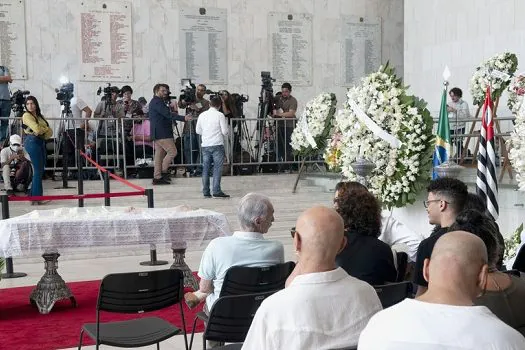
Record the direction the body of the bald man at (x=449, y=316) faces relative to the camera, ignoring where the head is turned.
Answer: away from the camera

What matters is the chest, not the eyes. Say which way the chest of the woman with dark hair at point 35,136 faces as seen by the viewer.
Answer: to the viewer's right

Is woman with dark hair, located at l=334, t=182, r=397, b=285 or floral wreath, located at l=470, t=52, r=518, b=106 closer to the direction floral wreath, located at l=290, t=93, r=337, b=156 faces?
the woman with dark hair

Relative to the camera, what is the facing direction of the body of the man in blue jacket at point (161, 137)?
to the viewer's right

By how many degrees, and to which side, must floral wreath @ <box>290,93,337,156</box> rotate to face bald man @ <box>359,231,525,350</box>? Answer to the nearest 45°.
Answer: approximately 45° to its left

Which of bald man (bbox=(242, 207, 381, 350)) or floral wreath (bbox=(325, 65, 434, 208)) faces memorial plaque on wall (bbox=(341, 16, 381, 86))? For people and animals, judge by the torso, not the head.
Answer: the bald man

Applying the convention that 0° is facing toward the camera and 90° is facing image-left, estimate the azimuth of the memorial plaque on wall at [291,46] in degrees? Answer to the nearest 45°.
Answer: approximately 0°

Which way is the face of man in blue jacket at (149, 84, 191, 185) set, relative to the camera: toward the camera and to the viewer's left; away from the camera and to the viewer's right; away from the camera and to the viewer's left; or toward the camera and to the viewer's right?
toward the camera and to the viewer's right

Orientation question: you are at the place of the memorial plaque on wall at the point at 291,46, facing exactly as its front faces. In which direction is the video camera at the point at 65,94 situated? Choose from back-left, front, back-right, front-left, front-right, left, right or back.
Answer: front-right

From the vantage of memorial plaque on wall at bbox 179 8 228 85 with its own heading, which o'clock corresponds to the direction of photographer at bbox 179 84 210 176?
The photographer is roughly at 12 o'clock from the memorial plaque on wall.

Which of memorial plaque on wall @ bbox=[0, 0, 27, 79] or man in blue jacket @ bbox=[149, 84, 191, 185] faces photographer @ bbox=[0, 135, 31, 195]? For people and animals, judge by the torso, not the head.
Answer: the memorial plaque on wall

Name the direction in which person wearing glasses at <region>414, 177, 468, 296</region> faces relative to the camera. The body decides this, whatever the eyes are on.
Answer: to the viewer's left

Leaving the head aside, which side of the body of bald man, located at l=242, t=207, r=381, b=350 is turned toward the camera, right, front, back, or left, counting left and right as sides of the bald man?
back
